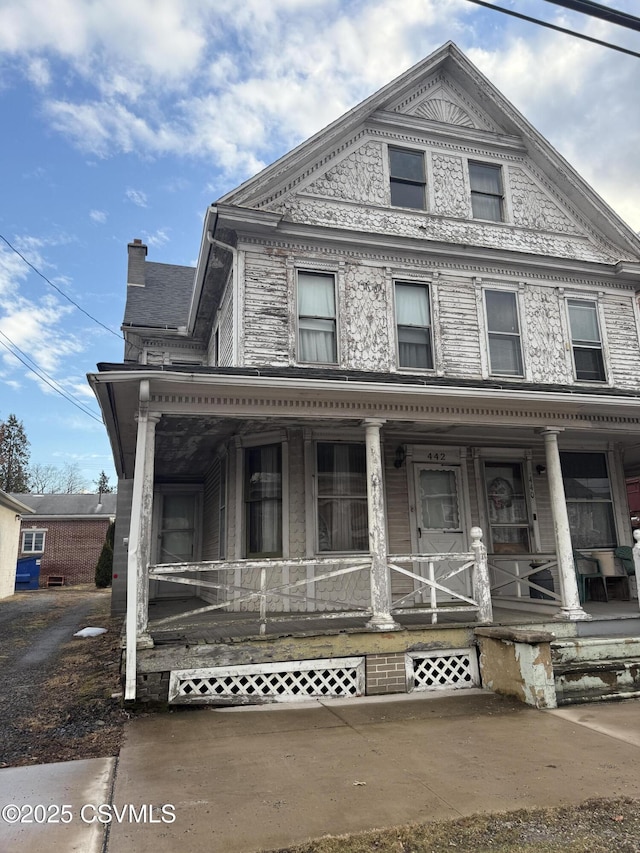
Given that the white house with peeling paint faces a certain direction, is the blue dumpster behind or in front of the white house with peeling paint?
behind

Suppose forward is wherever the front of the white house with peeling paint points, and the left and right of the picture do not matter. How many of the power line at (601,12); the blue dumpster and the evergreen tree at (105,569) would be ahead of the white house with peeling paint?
1

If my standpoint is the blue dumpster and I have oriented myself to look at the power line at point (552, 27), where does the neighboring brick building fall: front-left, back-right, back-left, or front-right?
back-left

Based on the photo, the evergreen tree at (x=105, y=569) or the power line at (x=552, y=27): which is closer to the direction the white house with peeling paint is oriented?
the power line

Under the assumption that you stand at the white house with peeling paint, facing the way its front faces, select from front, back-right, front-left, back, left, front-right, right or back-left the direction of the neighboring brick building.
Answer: back-right

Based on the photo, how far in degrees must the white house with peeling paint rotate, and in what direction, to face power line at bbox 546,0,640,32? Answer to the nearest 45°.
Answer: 0° — it already faces it

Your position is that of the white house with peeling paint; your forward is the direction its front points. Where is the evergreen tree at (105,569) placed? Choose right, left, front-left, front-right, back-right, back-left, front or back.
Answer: back-right

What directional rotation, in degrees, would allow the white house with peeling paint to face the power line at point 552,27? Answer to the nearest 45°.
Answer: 0° — it already faces it

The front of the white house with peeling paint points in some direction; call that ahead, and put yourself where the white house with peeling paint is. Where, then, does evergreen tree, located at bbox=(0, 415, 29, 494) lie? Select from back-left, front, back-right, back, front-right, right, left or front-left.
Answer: back-right

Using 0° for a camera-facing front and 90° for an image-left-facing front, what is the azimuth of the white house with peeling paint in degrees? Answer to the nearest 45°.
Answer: approximately 0°
